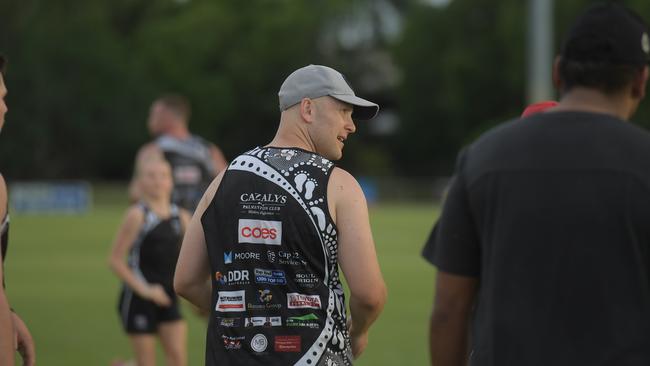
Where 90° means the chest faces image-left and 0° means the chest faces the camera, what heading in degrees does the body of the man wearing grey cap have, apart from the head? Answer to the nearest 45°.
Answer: approximately 225°

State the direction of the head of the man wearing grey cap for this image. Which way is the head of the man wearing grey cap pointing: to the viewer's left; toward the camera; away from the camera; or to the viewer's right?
to the viewer's right
